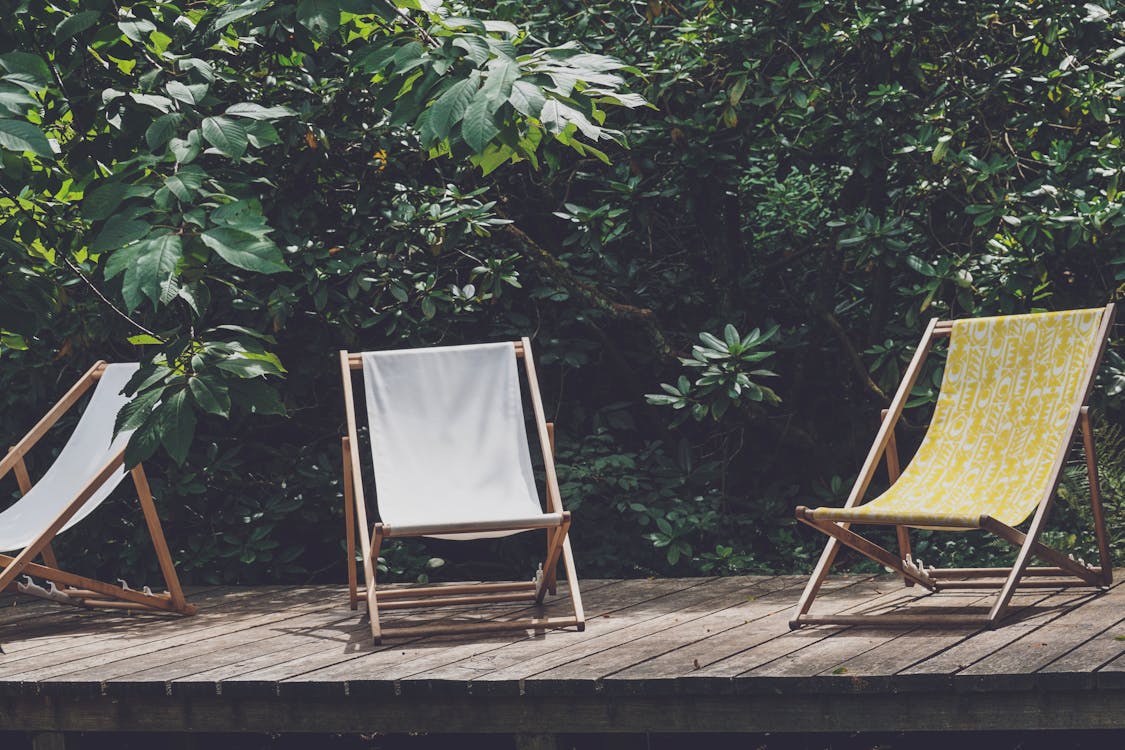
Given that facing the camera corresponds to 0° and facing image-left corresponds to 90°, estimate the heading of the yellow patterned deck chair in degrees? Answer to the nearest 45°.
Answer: approximately 45°

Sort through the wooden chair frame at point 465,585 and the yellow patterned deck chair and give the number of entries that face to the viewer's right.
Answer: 0

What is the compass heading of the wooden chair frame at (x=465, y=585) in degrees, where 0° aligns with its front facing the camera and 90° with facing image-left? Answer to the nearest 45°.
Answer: approximately 0°

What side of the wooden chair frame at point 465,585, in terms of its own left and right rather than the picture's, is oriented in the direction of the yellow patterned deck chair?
left

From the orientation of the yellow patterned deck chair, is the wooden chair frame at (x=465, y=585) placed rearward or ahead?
ahead
